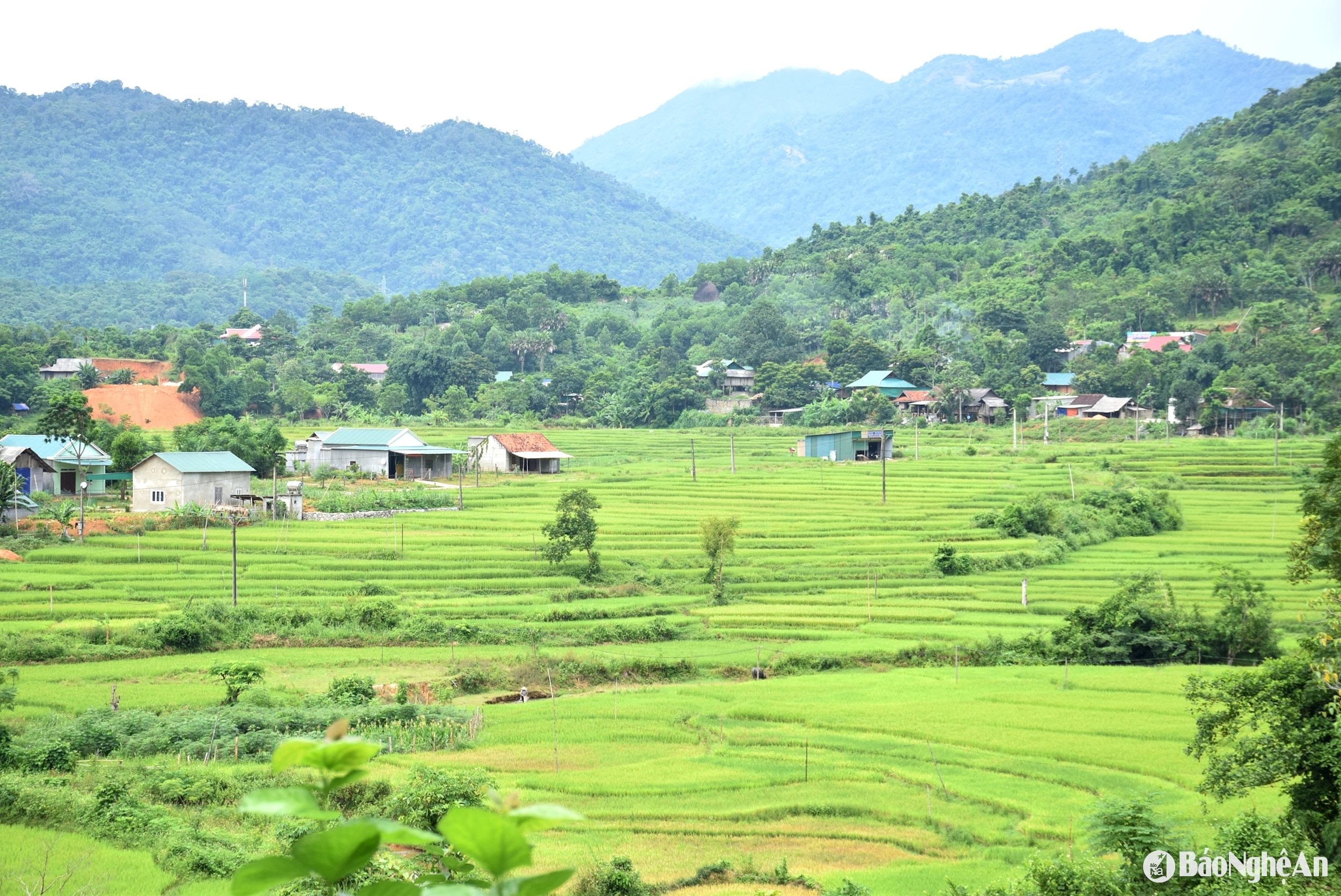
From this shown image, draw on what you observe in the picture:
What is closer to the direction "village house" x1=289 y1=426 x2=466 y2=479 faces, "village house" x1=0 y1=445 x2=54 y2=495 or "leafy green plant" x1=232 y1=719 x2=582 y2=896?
the leafy green plant

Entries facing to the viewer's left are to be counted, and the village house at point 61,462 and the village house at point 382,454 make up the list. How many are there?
0

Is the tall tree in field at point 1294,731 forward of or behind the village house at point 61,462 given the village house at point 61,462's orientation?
forward

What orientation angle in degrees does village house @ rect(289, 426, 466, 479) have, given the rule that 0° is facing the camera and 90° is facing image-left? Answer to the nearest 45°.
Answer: approximately 315°

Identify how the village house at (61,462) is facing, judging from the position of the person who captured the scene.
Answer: facing the viewer and to the right of the viewer

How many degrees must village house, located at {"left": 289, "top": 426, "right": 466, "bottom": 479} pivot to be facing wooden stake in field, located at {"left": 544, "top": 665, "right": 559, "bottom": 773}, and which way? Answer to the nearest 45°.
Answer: approximately 45° to its right

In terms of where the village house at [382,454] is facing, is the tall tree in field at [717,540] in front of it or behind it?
in front

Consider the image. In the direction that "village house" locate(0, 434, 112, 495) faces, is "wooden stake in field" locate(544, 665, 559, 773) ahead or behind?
ahead

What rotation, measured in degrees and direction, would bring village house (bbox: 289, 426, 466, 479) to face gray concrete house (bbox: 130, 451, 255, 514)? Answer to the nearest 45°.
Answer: approximately 90° to its right

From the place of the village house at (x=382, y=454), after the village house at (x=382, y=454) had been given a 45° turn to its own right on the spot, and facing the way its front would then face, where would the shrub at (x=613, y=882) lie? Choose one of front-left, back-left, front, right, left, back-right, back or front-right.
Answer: front

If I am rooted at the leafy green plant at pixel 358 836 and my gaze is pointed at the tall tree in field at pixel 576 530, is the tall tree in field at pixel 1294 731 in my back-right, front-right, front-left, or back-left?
front-right

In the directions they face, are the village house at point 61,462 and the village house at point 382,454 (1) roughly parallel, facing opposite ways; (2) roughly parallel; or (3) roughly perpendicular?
roughly parallel
